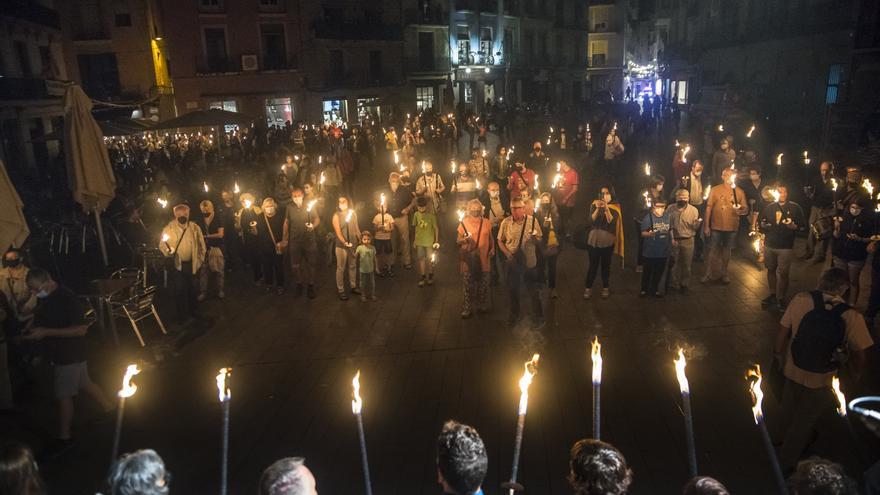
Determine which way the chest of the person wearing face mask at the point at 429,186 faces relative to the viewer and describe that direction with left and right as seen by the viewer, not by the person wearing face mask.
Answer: facing the viewer

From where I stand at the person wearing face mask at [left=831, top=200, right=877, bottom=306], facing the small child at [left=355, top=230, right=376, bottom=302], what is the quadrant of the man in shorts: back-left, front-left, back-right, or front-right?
front-left

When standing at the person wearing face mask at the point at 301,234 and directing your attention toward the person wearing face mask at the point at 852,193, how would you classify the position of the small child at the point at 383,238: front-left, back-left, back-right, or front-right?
front-left

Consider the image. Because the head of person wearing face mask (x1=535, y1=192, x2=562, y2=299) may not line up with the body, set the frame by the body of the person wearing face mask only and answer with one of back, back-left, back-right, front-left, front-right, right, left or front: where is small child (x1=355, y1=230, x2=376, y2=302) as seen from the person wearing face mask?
right

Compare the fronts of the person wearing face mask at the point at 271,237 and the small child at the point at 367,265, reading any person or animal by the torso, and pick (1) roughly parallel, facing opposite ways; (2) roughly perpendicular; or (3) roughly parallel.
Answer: roughly parallel

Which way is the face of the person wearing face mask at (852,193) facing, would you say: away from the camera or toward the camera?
toward the camera

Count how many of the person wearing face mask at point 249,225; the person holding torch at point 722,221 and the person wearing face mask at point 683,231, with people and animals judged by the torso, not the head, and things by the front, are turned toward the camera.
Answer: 3

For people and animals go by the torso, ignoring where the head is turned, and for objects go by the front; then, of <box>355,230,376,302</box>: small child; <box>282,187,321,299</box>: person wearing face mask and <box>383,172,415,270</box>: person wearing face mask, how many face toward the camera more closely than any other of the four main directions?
3

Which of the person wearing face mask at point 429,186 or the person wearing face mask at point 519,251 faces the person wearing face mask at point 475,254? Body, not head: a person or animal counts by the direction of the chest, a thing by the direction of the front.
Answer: the person wearing face mask at point 429,186

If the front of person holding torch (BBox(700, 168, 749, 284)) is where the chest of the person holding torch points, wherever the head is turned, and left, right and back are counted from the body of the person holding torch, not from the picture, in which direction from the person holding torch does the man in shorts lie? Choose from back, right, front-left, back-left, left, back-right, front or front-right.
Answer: front-right

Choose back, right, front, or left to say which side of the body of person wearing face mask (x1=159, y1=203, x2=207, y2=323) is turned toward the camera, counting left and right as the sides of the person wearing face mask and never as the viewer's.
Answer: front

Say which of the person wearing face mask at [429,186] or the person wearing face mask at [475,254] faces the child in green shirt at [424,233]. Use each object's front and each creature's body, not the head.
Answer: the person wearing face mask at [429,186]

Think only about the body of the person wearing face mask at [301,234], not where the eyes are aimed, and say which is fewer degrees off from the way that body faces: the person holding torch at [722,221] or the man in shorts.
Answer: the man in shorts

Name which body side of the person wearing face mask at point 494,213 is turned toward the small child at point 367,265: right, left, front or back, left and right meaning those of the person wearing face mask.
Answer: right

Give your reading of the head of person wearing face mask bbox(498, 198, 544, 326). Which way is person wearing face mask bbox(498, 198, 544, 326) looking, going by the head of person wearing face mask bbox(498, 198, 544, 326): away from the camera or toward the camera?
toward the camera

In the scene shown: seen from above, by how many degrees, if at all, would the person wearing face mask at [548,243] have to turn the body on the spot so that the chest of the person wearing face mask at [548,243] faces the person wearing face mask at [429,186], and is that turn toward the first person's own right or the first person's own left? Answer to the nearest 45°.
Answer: approximately 135° to the first person's own right

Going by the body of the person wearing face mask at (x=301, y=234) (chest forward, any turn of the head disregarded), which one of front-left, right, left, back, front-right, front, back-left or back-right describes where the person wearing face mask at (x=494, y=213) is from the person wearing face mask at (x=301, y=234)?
left

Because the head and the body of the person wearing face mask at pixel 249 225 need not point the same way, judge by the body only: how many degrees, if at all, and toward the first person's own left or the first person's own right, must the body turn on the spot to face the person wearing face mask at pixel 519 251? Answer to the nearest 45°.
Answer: approximately 45° to the first person's own left

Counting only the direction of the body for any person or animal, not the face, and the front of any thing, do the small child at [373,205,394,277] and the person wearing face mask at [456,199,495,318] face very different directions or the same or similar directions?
same or similar directions

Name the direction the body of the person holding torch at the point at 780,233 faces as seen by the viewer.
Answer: toward the camera
